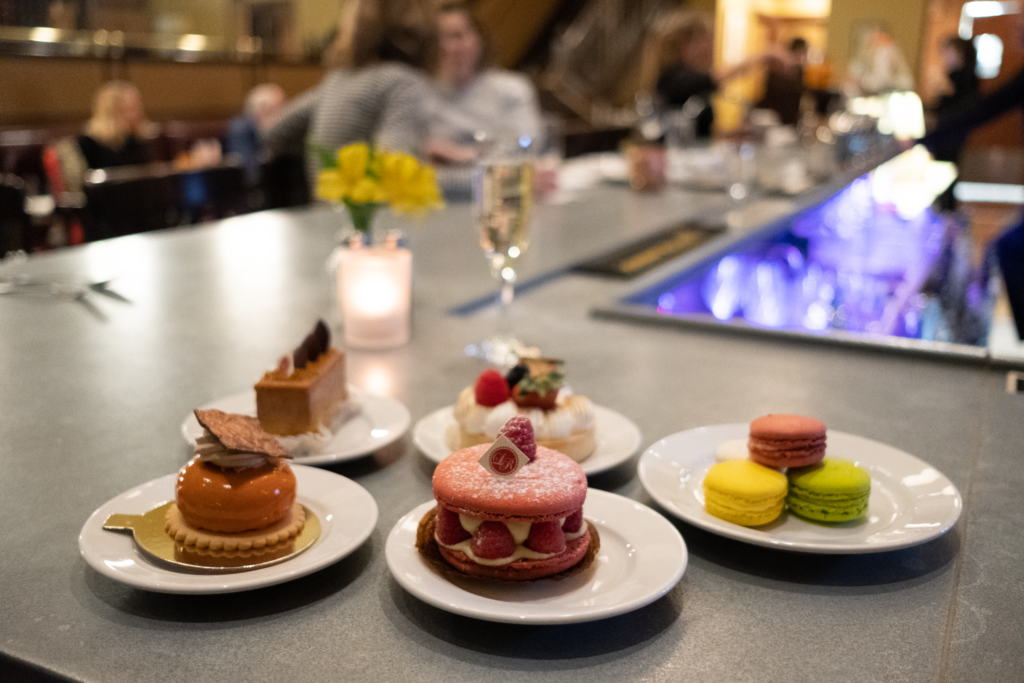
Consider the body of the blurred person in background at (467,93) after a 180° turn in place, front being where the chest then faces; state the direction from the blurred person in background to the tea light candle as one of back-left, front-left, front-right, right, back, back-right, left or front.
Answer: back-right

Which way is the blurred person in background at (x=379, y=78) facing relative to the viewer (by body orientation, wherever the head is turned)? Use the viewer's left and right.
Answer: facing away from the viewer and to the right of the viewer

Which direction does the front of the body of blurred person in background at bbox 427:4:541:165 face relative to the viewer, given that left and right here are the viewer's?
facing the viewer and to the left of the viewer

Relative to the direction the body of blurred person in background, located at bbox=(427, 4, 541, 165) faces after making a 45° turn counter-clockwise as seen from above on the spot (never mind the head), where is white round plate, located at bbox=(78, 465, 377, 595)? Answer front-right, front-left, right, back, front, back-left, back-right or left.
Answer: front

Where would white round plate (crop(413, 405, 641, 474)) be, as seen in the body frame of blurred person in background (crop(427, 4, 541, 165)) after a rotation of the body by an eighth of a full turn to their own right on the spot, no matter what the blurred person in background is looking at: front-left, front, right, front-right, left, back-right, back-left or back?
left

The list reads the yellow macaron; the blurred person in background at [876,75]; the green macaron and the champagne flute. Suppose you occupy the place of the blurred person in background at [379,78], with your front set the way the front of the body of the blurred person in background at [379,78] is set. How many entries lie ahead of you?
1

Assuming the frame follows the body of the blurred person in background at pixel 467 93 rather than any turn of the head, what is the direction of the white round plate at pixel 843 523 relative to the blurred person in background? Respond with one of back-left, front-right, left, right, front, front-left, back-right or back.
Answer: front-left

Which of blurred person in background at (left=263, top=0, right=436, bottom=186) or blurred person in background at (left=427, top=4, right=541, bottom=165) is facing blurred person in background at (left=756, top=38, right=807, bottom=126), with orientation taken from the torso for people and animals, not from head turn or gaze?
blurred person in background at (left=263, top=0, right=436, bottom=186)

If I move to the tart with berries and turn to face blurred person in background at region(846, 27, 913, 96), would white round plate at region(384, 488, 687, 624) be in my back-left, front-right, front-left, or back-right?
back-right

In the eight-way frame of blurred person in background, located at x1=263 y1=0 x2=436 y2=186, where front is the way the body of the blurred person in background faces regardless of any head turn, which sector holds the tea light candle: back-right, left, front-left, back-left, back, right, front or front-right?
back-right

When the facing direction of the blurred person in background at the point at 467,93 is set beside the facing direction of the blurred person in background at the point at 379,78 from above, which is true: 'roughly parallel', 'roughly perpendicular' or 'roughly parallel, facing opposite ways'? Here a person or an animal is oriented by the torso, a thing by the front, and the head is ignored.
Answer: roughly parallel, facing opposite ways

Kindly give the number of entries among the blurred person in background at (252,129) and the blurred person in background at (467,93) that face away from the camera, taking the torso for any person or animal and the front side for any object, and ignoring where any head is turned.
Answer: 0

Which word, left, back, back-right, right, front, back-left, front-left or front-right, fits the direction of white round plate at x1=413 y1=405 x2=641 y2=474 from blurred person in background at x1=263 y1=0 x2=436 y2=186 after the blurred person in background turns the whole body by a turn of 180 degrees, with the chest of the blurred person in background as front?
front-left
